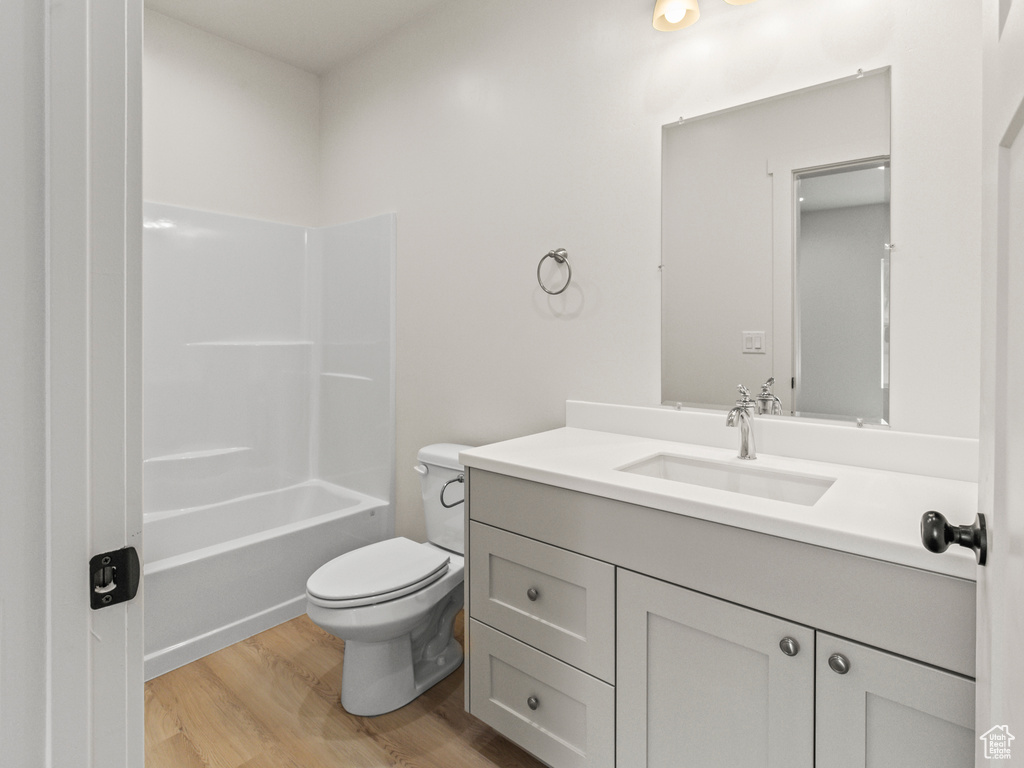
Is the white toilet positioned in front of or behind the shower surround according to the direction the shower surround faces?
in front

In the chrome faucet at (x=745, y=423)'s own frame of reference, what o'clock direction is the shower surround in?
The shower surround is roughly at 2 o'clock from the chrome faucet.

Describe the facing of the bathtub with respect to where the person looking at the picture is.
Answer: facing the viewer and to the right of the viewer

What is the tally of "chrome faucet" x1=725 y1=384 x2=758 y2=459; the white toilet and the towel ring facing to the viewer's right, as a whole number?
0

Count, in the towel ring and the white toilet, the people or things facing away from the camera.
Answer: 0

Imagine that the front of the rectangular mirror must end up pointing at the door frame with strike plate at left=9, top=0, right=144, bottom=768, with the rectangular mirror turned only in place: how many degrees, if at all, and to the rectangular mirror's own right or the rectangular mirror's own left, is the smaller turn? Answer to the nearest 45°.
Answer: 0° — it already faces it

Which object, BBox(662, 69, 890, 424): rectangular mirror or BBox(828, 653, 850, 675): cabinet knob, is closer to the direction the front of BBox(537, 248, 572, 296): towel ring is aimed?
the cabinet knob

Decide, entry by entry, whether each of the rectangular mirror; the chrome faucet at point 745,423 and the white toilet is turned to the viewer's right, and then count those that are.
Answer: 0

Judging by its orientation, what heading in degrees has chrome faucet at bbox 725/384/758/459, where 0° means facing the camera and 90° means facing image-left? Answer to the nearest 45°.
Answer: approximately 45°

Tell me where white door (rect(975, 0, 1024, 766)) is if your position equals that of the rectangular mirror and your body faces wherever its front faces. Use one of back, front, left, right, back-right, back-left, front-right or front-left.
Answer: front-left

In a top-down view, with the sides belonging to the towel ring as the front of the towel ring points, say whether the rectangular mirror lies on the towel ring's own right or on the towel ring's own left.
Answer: on the towel ring's own left
